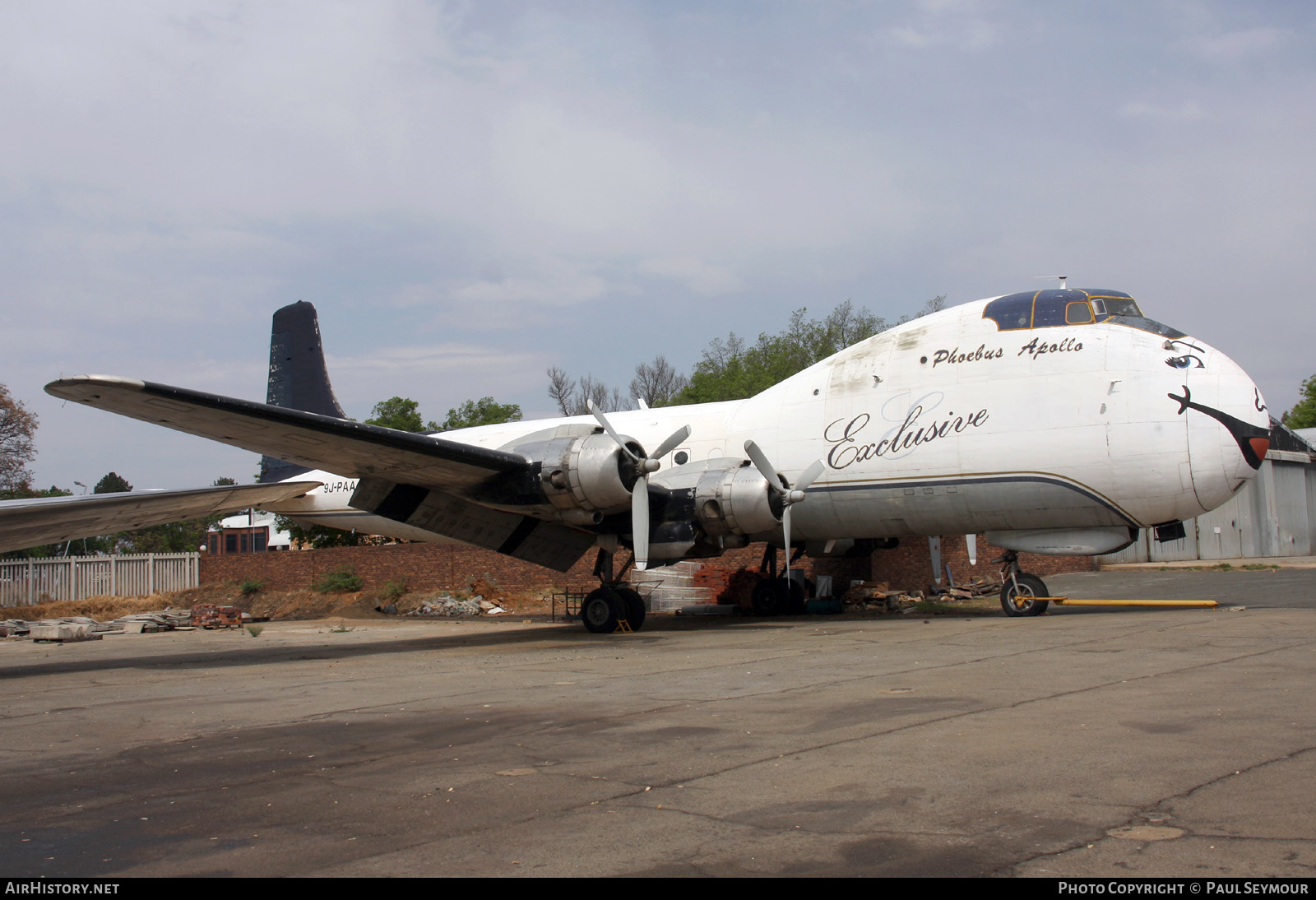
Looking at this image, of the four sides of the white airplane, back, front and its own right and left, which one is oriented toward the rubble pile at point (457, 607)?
back

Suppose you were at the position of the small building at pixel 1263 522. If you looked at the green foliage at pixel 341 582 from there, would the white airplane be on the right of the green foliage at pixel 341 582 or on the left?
left

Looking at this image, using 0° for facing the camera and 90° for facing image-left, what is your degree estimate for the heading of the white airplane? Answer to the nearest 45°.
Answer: approximately 315°

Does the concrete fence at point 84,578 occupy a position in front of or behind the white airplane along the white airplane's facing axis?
behind
